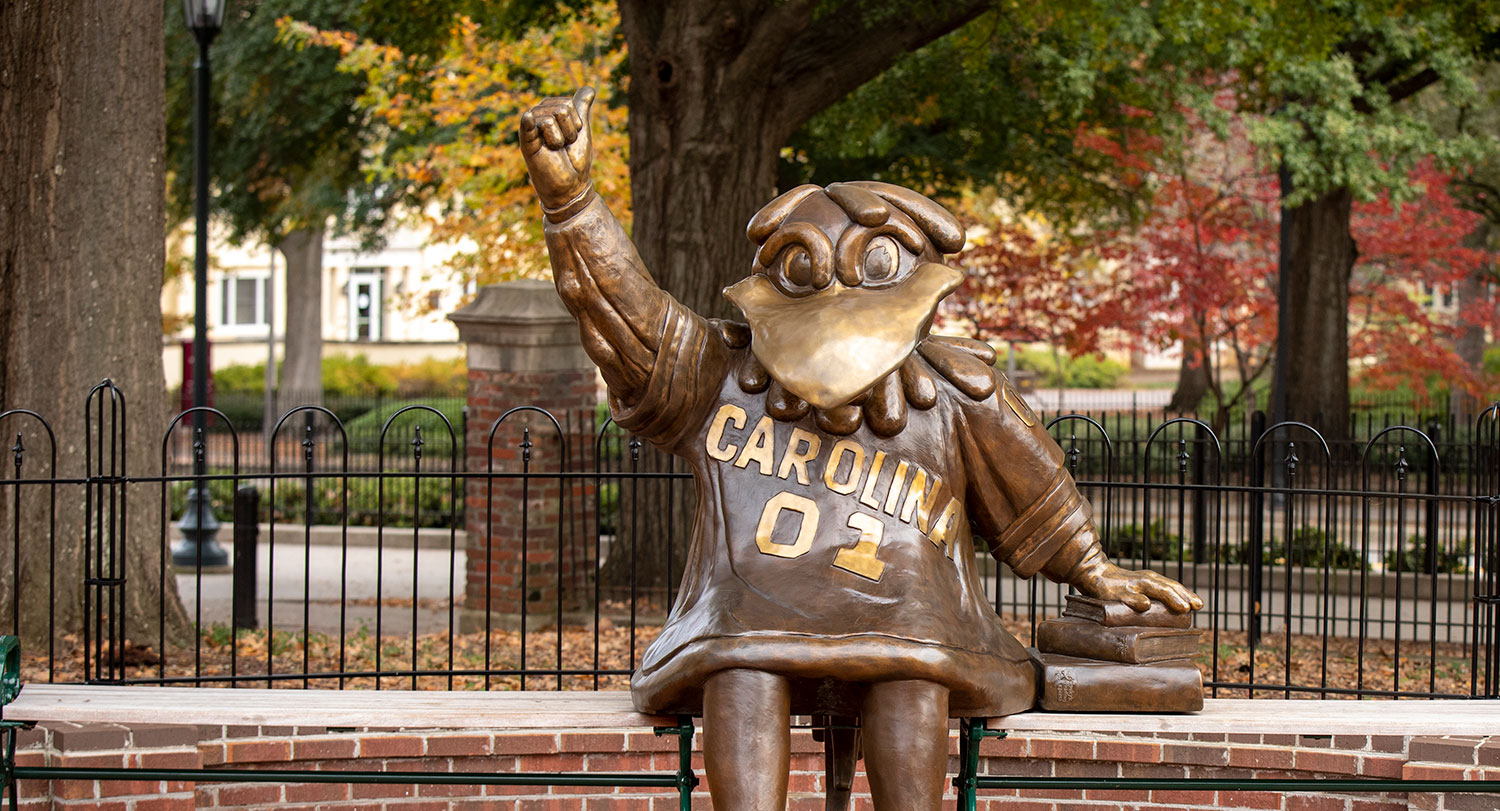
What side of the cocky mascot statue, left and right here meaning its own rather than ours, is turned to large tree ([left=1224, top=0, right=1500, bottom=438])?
back

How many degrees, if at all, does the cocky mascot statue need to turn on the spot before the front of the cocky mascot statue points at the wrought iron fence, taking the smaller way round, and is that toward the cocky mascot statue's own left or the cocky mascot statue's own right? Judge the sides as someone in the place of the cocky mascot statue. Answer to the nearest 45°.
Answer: approximately 180°

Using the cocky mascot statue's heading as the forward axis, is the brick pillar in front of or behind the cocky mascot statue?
behind

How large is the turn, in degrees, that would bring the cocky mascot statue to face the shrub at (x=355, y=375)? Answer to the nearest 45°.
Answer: approximately 180°

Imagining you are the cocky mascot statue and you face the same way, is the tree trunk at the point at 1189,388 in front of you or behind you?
behind

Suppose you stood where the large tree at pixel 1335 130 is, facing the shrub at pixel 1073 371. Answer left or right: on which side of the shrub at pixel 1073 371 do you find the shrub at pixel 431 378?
left

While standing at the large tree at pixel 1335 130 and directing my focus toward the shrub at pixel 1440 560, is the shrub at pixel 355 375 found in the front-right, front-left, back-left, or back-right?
back-right

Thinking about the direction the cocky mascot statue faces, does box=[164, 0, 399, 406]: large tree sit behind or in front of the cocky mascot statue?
behind

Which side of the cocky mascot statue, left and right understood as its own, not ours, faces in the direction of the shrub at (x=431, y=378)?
back

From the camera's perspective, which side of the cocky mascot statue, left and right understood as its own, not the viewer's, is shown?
front
